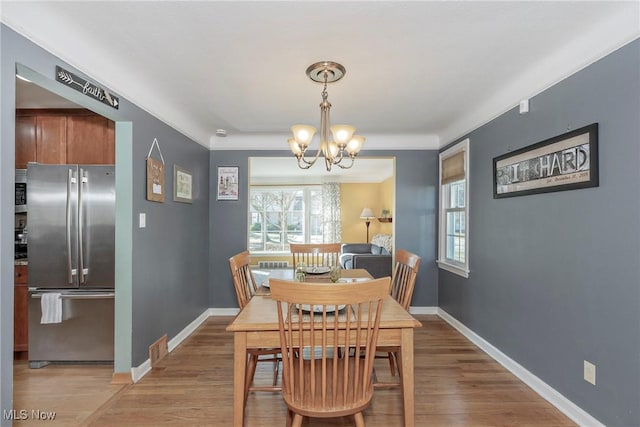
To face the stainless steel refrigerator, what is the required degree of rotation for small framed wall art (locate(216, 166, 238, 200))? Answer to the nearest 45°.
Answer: approximately 45° to its right

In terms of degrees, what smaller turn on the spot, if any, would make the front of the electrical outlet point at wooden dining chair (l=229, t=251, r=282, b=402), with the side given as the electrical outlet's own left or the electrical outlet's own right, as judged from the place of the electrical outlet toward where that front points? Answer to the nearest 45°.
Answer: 0° — it already faces it

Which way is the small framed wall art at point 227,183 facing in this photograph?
toward the camera

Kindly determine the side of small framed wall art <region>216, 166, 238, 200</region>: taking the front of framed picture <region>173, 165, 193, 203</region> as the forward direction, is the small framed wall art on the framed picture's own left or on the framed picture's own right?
on the framed picture's own left

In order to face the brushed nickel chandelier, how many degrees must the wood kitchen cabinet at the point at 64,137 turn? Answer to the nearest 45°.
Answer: approximately 90° to its left

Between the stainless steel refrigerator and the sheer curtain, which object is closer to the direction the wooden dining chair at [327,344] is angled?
the sheer curtain

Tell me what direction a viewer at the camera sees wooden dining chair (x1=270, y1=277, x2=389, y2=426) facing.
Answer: facing away from the viewer

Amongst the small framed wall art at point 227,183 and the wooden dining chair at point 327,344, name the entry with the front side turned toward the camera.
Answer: the small framed wall art

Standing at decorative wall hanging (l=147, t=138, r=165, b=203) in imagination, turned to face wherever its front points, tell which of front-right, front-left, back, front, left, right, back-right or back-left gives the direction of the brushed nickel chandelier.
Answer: front

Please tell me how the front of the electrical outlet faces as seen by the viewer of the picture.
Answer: facing the viewer and to the left of the viewer

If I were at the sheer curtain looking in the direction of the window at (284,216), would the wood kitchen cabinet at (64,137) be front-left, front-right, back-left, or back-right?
front-left

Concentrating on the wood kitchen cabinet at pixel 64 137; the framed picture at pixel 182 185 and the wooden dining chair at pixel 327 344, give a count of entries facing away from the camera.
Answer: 1

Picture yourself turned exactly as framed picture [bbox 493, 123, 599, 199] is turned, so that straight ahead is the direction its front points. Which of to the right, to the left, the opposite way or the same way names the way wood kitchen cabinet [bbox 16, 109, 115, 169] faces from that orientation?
to the left

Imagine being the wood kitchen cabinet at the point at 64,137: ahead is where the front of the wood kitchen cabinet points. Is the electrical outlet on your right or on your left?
on your left

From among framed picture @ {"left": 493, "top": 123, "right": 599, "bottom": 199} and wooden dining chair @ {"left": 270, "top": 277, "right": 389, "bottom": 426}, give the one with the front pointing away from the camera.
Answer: the wooden dining chair

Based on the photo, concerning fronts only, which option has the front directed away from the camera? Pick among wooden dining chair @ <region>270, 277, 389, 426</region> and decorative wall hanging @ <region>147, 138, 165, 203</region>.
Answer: the wooden dining chair

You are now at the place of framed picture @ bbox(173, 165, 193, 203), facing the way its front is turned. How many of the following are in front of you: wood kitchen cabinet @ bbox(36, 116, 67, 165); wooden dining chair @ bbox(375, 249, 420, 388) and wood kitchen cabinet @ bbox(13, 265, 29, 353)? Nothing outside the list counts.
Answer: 1

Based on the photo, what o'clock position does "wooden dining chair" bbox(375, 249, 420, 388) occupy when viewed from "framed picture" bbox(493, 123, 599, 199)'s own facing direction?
The wooden dining chair is roughly at 1 o'clock from the framed picture.

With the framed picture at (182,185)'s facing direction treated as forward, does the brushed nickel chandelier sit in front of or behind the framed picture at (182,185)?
in front

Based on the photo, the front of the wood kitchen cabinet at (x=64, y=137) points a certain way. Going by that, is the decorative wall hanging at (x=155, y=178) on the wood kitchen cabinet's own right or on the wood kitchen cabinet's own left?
on the wood kitchen cabinet's own left
